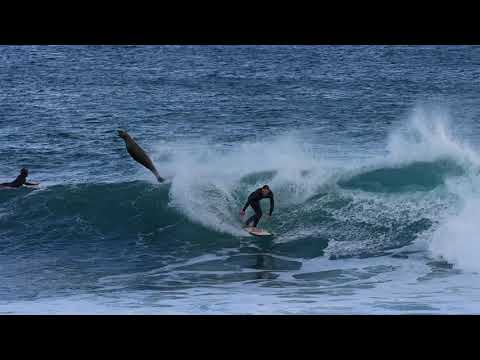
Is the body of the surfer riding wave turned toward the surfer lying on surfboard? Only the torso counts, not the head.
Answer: no
